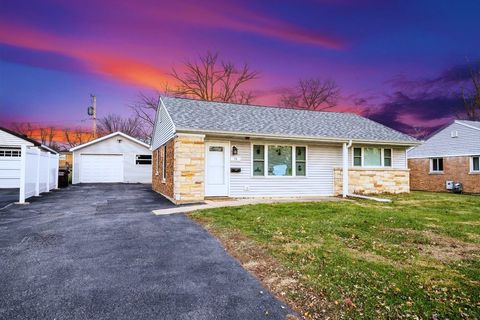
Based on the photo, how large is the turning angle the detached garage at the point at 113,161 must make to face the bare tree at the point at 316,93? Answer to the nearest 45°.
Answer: approximately 90° to its left

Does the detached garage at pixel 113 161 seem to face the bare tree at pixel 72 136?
no

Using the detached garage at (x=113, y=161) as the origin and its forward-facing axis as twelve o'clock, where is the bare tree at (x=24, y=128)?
The bare tree is roughly at 5 o'clock from the detached garage.

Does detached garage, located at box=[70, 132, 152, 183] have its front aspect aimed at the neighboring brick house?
no

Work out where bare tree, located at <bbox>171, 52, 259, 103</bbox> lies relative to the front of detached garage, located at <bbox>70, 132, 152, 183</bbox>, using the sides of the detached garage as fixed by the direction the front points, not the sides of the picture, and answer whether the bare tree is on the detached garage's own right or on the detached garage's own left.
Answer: on the detached garage's own left

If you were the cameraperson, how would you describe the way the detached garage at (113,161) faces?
facing the viewer

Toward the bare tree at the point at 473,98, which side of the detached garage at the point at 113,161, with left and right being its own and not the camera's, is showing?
left

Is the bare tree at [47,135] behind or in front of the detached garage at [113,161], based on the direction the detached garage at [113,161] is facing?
behind

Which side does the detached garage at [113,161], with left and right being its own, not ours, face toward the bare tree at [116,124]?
back

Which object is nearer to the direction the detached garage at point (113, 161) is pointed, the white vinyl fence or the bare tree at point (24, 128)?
the white vinyl fence
